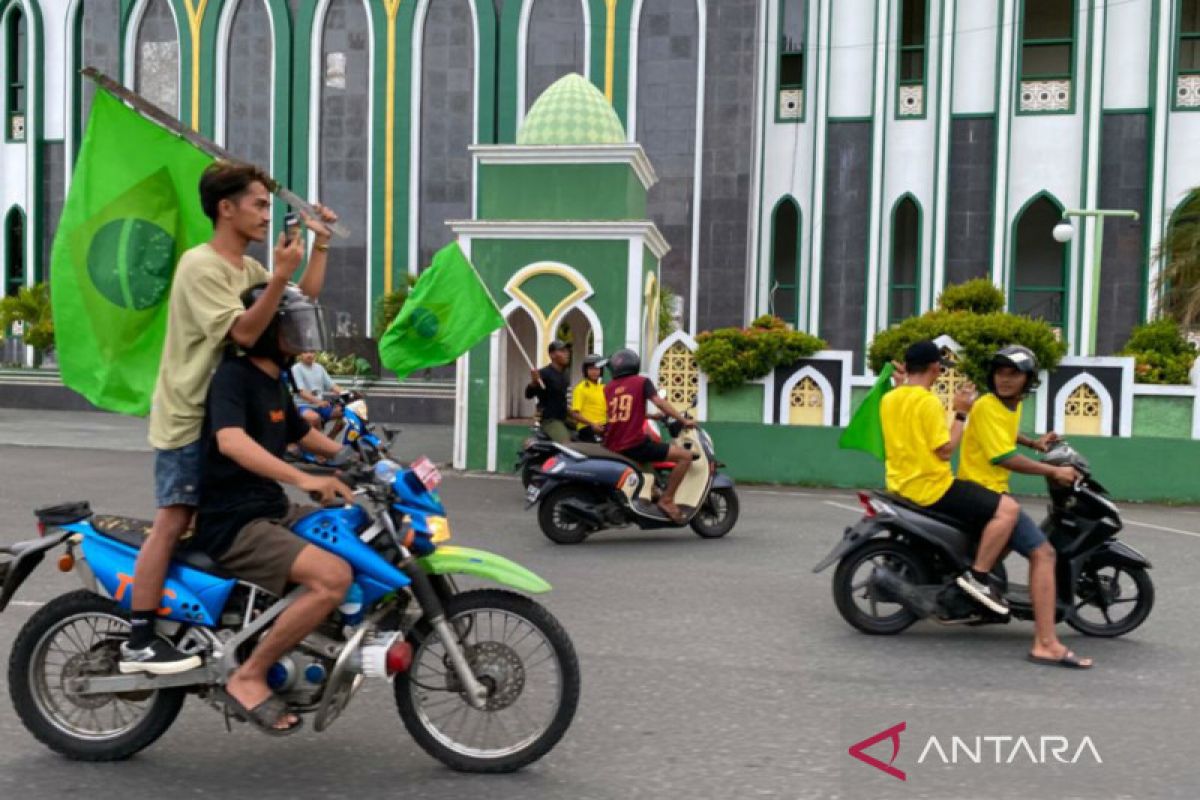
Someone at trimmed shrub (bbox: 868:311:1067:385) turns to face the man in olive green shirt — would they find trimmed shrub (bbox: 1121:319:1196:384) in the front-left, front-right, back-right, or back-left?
back-left

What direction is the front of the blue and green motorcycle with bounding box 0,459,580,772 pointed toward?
to the viewer's right

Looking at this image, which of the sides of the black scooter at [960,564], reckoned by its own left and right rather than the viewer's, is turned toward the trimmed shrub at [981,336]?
left

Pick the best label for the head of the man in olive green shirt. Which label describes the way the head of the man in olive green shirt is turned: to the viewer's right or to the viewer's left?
to the viewer's right

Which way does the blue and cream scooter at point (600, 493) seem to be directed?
to the viewer's right

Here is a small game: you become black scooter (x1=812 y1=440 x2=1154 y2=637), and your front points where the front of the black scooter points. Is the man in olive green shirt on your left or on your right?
on your right

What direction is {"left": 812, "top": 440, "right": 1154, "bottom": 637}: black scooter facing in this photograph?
to the viewer's right

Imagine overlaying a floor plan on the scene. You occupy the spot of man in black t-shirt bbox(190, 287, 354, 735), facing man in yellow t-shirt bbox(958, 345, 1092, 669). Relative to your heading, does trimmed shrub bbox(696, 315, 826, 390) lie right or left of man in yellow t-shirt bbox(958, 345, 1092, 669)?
left

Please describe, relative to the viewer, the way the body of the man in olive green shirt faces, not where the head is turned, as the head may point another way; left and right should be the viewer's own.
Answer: facing to the right of the viewer

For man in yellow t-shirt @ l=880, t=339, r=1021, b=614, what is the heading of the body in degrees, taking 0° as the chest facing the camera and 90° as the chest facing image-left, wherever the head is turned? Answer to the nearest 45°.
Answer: approximately 225°

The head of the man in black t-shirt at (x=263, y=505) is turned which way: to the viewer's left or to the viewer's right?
to the viewer's right
